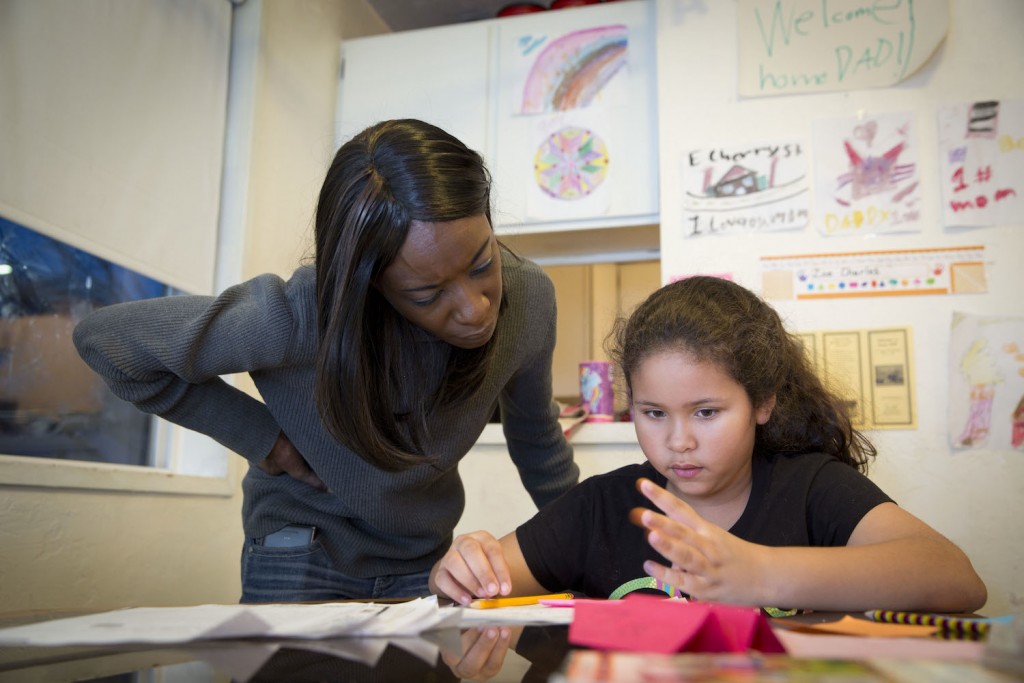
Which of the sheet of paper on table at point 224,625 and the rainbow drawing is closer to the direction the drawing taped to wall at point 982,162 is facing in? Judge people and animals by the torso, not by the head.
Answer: the sheet of paper on table

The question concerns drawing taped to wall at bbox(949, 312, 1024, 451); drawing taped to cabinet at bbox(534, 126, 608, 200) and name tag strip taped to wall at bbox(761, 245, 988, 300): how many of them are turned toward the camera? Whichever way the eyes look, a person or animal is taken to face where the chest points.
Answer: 3

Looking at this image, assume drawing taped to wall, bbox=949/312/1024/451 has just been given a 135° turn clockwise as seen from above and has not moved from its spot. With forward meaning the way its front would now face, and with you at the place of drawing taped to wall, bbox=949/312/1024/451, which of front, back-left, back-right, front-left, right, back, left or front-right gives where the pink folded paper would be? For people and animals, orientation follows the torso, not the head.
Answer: back-left

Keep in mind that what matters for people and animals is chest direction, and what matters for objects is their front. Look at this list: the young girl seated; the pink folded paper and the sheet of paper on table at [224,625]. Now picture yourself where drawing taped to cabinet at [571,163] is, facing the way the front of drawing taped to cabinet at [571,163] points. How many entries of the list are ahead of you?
3

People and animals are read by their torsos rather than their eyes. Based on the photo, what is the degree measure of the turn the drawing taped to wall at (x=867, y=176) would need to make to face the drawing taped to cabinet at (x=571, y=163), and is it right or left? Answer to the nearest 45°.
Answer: approximately 90° to its right

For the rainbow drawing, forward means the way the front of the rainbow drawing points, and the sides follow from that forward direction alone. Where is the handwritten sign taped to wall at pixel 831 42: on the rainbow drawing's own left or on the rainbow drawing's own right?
on the rainbow drawing's own left

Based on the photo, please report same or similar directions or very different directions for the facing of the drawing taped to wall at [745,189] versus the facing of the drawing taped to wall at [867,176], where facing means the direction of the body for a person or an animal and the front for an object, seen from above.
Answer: same or similar directions

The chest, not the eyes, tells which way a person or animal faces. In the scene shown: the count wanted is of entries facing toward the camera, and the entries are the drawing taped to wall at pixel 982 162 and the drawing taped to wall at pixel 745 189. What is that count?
2

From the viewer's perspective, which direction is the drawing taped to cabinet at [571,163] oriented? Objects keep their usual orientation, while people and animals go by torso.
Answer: toward the camera

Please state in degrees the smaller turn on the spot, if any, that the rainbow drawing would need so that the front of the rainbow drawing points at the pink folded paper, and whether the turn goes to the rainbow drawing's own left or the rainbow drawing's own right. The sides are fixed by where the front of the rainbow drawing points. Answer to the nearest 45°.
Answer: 0° — it already faces it

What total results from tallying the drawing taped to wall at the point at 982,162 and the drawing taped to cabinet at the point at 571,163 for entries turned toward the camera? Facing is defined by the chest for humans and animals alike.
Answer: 2

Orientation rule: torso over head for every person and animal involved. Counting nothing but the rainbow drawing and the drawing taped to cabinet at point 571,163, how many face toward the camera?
2

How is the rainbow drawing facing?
toward the camera
